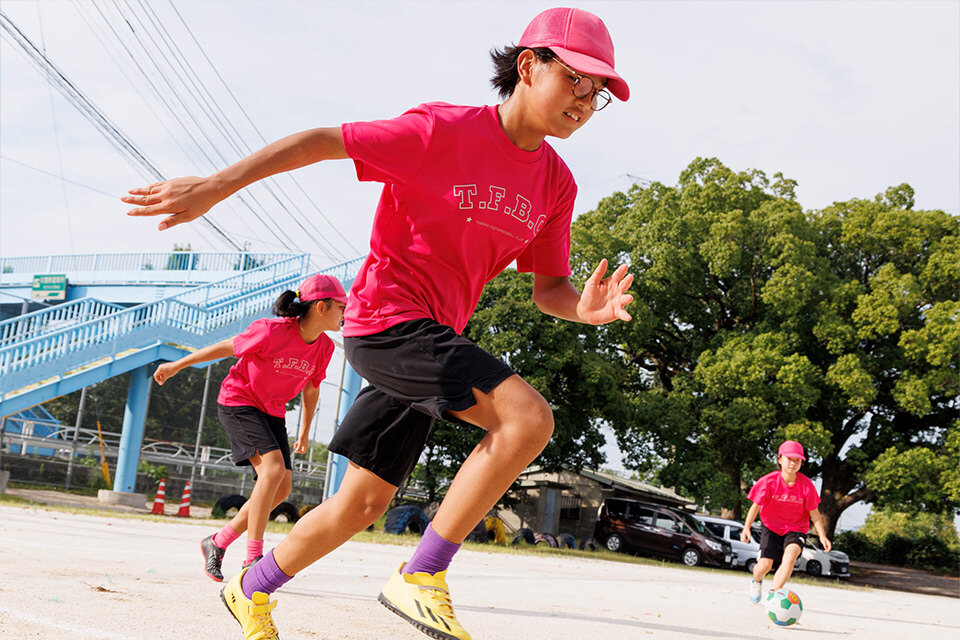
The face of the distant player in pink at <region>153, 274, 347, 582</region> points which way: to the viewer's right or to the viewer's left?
to the viewer's right

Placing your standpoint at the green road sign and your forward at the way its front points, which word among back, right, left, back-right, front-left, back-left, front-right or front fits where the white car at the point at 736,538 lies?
front-left

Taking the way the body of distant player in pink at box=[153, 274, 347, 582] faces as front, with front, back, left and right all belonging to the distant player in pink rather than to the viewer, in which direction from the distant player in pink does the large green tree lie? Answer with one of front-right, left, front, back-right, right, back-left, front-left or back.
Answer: left

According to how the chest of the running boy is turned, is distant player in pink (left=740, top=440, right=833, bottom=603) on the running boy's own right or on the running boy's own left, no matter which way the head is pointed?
on the running boy's own left

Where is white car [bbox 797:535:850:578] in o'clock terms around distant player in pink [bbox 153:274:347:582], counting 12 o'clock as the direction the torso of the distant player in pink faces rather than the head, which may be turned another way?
The white car is roughly at 9 o'clock from the distant player in pink.

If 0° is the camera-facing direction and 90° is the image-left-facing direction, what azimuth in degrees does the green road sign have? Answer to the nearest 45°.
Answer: approximately 0°

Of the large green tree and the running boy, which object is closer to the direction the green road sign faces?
the running boy

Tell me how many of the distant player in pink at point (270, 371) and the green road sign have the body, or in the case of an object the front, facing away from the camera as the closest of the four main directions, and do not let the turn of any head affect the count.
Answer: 0

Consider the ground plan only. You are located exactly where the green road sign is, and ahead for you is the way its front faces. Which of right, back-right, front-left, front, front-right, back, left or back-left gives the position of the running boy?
front

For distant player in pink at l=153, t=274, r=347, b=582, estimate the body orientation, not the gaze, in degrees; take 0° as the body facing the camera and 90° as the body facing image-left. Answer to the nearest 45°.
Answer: approximately 315°
